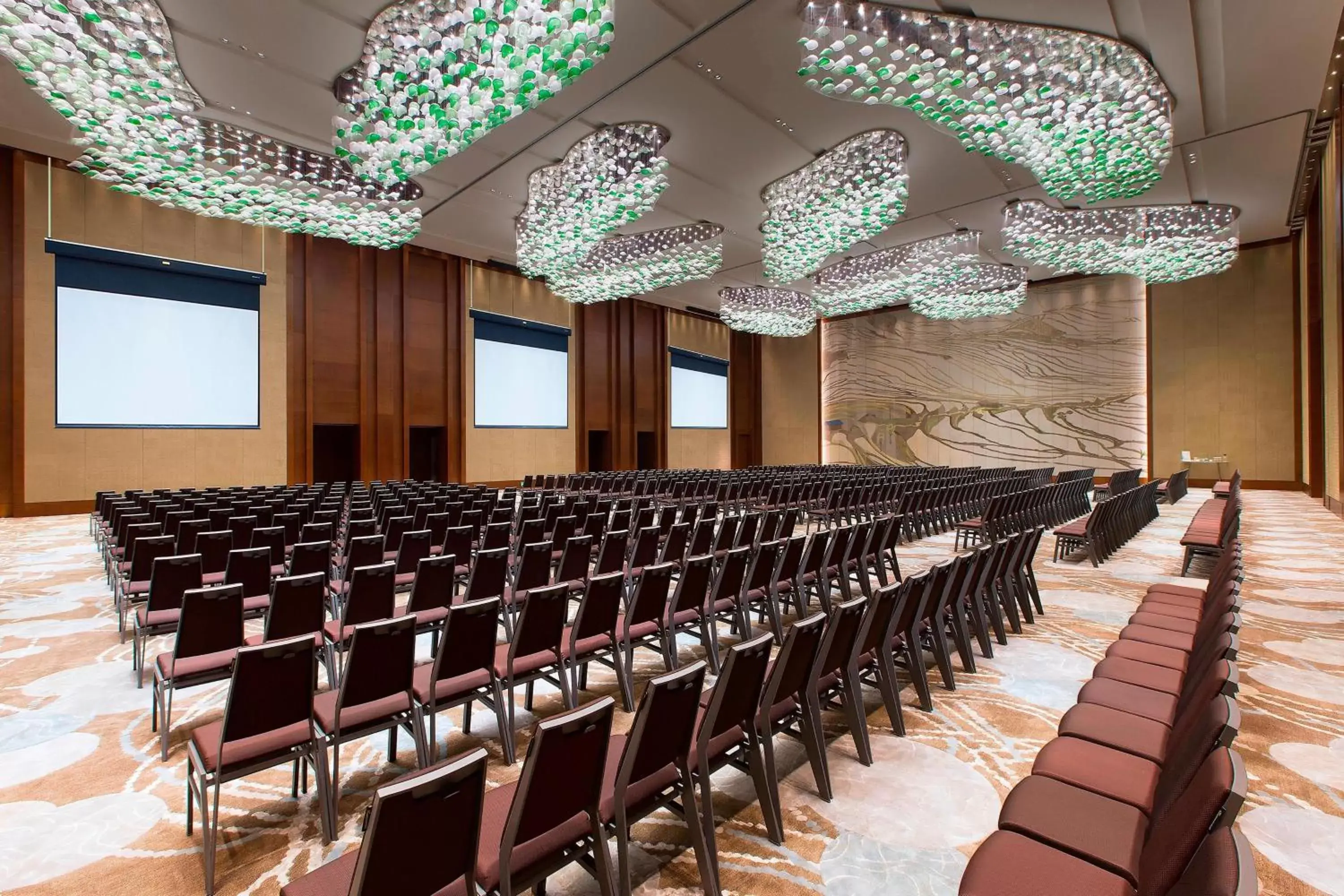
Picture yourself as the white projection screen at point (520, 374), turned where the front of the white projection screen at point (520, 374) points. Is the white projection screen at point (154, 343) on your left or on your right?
on your right

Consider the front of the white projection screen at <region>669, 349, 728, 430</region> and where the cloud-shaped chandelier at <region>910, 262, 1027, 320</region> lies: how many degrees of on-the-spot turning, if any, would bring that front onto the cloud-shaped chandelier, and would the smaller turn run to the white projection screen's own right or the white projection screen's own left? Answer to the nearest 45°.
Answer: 0° — it already faces it

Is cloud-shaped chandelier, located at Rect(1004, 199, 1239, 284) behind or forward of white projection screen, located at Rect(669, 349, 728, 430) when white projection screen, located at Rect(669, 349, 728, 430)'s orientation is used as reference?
forward

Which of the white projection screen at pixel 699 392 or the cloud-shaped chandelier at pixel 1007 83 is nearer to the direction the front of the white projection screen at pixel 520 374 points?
the cloud-shaped chandelier

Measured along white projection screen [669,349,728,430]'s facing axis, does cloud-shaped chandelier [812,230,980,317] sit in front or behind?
in front

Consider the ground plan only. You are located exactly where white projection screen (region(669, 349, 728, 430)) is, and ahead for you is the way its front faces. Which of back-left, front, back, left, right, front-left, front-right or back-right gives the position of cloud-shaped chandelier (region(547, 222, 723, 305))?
front-right

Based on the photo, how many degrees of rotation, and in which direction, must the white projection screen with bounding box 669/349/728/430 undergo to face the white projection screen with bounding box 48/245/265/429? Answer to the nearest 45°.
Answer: approximately 90° to its right

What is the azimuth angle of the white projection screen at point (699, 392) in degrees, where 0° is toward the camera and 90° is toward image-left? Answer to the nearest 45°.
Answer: approximately 315°

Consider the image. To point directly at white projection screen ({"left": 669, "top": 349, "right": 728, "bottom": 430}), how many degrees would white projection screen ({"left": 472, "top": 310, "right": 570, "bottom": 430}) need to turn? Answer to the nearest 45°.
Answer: approximately 90° to its left

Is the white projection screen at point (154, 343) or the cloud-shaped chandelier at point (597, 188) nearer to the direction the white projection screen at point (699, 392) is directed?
the cloud-shaped chandelier
